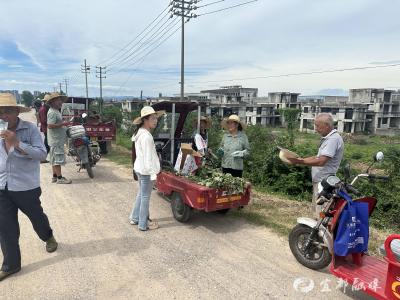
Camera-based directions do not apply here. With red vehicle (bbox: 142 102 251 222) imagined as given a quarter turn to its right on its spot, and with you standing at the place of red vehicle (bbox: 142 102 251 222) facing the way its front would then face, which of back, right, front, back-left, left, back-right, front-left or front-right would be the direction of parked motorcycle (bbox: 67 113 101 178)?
left

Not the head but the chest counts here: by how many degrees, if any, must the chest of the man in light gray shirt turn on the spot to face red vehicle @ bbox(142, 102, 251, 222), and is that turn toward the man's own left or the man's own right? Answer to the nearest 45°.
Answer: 0° — they already face it

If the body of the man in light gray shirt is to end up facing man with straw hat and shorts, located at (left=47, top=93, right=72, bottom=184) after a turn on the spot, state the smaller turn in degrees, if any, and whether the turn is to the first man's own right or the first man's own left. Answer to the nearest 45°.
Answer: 0° — they already face them

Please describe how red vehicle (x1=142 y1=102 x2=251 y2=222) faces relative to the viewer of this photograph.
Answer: facing away from the viewer and to the left of the viewer

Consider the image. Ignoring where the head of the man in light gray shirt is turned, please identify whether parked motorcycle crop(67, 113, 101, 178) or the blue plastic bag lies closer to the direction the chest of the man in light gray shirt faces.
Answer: the parked motorcycle

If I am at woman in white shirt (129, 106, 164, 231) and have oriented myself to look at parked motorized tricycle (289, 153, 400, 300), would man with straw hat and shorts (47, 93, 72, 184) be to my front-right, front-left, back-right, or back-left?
back-left

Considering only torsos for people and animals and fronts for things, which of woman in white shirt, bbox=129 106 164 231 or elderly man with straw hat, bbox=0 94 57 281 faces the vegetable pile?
the woman in white shirt

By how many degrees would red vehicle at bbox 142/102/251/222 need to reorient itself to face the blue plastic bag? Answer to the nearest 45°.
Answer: approximately 180°

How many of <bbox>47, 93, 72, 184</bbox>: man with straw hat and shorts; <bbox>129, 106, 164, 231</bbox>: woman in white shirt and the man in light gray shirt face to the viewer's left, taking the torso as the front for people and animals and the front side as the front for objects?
1

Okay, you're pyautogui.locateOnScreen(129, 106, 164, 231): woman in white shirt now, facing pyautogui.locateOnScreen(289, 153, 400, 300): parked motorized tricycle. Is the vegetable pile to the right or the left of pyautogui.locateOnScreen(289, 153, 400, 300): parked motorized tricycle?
left

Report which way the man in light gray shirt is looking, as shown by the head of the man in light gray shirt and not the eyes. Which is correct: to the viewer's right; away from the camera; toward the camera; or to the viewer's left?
to the viewer's left

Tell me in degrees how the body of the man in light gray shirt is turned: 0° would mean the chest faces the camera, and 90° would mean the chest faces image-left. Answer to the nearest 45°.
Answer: approximately 90°

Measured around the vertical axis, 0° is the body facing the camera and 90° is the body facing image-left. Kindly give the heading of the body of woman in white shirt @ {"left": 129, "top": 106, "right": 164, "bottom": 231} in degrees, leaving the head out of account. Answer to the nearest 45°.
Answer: approximately 270°
